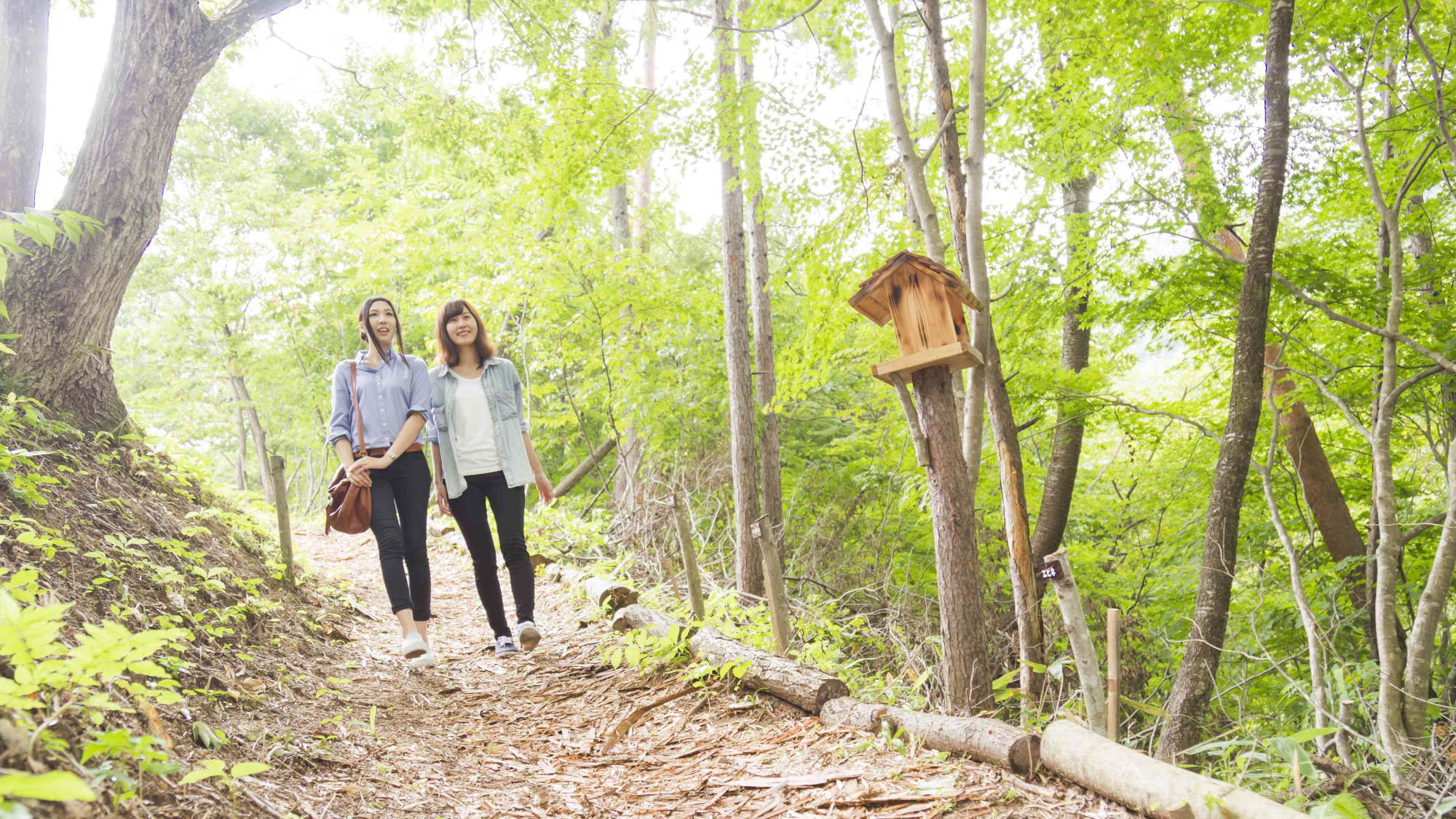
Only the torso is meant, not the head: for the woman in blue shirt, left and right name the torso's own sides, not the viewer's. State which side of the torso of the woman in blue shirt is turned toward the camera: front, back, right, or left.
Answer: front

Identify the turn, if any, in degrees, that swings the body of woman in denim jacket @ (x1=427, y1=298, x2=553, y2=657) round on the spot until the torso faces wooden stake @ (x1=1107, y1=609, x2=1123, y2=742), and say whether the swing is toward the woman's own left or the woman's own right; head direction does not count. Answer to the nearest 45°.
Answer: approximately 45° to the woman's own left

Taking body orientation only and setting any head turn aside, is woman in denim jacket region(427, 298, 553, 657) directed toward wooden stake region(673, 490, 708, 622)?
no

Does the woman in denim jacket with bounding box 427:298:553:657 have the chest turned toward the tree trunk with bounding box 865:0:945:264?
no

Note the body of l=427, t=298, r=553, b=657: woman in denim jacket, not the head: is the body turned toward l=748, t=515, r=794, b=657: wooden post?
no

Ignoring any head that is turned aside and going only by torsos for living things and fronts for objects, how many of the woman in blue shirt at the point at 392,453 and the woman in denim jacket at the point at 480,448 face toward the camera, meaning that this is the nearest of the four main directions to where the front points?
2

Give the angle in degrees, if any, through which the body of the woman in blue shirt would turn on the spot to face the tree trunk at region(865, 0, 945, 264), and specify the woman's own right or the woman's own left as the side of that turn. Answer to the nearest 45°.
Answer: approximately 90° to the woman's own left

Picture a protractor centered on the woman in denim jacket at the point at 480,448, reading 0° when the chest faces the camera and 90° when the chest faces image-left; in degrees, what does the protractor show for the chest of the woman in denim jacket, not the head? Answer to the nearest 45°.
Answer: approximately 0°

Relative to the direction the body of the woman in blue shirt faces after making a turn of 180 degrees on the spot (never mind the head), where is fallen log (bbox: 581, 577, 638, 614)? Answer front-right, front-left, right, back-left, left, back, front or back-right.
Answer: front-right

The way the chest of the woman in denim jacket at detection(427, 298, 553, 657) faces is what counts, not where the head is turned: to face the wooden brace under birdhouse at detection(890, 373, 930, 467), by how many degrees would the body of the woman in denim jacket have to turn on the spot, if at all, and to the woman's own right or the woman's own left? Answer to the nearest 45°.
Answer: approximately 45° to the woman's own left

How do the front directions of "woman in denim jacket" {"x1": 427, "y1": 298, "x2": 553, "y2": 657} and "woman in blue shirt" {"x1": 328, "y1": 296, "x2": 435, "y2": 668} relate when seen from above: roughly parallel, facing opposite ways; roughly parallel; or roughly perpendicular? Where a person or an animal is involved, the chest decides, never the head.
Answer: roughly parallel

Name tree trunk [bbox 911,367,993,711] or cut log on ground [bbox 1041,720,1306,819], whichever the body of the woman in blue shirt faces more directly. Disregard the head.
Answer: the cut log on ground

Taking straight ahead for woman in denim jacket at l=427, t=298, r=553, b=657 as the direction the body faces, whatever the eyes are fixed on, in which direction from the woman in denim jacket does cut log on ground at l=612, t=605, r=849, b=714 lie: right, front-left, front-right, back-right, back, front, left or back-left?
front-left

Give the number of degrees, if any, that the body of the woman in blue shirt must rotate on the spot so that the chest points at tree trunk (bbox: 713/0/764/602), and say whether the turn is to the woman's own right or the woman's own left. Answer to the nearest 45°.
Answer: approximately 135° to the woman's own left

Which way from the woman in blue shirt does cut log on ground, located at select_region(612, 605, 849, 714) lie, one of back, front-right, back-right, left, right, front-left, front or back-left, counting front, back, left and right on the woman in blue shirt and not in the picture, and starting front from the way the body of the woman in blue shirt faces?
front-left

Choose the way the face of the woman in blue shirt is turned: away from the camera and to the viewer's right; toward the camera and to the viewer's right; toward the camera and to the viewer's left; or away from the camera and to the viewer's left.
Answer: toward the camera and to the viewer's right
